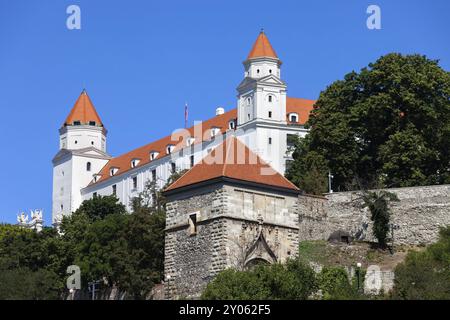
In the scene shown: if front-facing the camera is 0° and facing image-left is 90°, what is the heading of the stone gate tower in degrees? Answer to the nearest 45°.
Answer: approximately 315°
